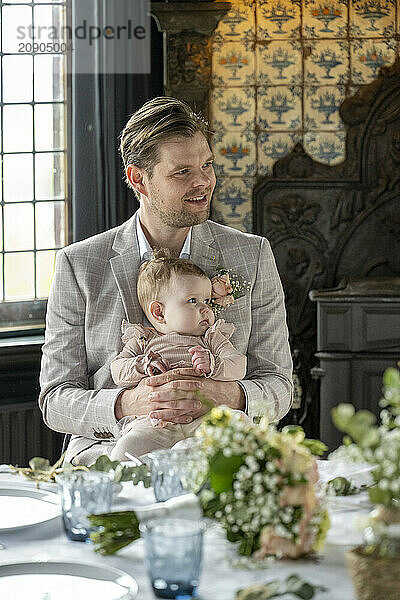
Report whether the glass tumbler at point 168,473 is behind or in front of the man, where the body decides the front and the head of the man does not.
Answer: in front

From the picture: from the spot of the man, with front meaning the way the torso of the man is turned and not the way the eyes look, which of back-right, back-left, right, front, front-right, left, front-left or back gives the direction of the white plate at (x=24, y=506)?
front

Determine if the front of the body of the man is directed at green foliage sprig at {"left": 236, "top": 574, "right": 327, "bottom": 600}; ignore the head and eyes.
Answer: yes

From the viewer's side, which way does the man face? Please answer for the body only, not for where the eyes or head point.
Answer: toward the camera

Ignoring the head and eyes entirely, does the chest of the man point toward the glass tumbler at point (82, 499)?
yes

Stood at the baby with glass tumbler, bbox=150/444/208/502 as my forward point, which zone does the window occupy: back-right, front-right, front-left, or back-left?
back-right

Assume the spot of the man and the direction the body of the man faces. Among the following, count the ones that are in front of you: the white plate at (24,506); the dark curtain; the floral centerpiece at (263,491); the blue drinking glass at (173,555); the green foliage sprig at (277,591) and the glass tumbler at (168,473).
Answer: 5

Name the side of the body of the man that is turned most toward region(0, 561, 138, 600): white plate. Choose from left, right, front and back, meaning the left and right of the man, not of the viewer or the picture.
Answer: front

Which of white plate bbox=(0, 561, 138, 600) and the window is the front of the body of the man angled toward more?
the white plate

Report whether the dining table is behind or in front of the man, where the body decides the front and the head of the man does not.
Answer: in front

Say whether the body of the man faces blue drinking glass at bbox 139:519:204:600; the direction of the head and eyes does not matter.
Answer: yes

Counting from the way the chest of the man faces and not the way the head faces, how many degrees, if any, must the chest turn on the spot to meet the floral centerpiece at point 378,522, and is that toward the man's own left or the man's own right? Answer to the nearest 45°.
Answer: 0° — they already face it

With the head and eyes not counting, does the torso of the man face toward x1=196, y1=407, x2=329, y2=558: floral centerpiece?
yes

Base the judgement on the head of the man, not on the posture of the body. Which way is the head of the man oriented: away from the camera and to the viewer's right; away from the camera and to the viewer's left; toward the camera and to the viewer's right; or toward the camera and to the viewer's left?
toward the camera and to the viewer's right

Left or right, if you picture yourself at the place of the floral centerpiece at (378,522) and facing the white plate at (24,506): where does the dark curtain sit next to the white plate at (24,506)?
right
